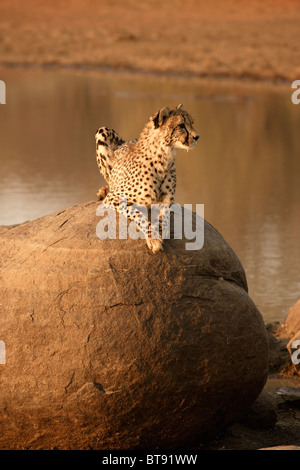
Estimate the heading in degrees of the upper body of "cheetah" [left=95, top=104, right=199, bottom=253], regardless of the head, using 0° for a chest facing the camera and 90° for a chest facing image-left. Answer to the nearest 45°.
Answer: approximately 315°
